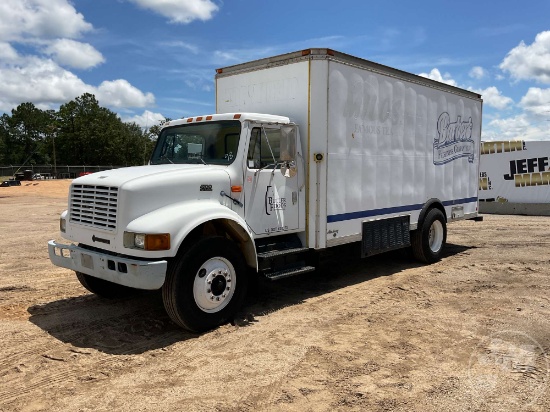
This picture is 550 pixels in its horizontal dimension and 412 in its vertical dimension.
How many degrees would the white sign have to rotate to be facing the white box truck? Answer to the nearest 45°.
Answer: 0° — it already faces it

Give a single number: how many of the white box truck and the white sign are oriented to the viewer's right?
0

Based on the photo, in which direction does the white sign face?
toward the camera

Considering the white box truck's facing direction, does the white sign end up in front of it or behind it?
behind

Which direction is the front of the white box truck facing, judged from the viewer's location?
facing the viewer and to the left of the viewer

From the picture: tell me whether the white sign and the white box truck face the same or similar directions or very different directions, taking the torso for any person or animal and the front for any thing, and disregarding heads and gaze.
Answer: same or similar directions
